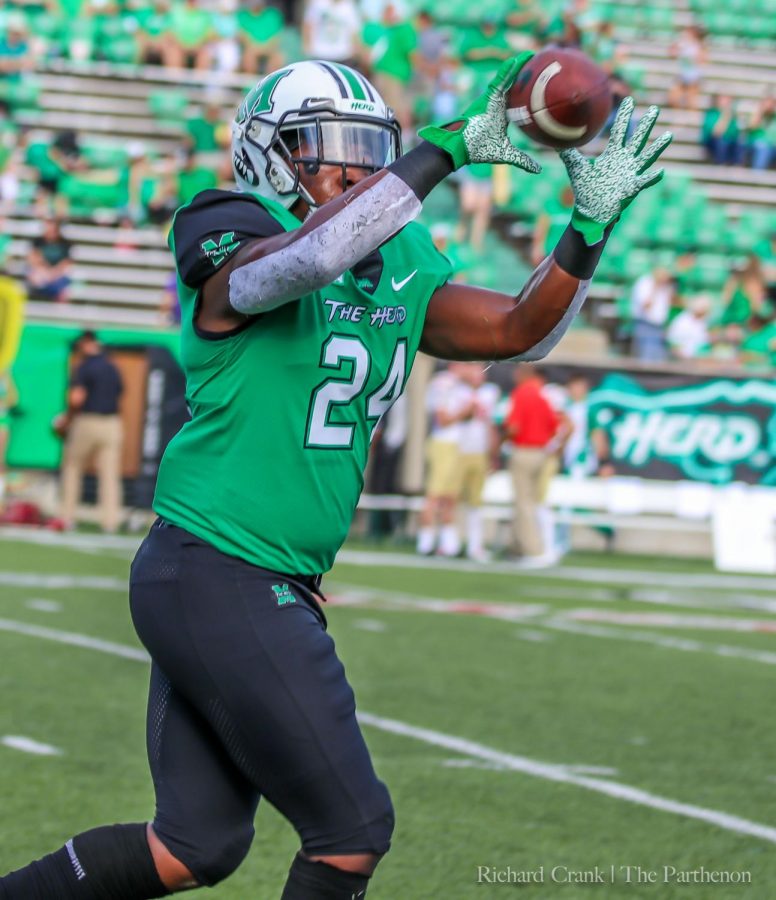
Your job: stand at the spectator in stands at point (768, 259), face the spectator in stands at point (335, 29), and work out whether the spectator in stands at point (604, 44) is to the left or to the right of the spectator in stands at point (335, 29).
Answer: right

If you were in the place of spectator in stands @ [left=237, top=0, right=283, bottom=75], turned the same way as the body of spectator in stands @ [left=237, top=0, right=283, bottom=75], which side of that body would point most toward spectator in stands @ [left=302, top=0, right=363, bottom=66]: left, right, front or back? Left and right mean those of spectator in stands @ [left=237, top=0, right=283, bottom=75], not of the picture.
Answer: left

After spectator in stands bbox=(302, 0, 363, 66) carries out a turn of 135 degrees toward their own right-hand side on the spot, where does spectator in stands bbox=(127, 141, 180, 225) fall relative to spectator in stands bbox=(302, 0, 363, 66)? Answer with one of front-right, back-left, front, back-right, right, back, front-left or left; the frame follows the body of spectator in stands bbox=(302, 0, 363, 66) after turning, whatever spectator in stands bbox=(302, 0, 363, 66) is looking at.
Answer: left

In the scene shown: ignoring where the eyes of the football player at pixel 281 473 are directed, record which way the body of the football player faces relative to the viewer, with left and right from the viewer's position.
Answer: facing the viewer and to the right of the viewer

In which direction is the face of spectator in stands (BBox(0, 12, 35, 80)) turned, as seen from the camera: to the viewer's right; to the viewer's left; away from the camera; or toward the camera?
toward the camera

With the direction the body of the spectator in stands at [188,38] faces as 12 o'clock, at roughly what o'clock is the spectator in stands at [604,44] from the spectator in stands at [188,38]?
the spectator in stands at [604,44] is roughly at 9 o'clock from the spectator in stands at [188,38].

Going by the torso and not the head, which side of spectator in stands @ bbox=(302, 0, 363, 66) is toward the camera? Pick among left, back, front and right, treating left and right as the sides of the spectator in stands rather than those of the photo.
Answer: front

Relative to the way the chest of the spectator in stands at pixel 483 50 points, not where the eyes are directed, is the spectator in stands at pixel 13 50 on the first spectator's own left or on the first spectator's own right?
on the first spectator's own right

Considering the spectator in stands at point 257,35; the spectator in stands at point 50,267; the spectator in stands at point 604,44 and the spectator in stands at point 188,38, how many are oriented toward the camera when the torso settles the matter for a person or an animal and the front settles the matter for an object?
4

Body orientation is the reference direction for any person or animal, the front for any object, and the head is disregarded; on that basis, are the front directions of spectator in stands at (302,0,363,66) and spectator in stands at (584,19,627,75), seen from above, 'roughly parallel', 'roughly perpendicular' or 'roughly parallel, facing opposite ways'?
roughly parallel

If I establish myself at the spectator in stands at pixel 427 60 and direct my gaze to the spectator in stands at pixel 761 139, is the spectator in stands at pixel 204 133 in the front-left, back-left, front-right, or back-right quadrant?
back-right

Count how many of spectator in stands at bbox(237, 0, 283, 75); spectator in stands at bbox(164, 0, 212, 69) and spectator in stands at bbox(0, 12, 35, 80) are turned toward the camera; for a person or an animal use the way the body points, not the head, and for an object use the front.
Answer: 3

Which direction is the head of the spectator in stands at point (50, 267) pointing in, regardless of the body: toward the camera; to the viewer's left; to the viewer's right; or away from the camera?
toward the camera

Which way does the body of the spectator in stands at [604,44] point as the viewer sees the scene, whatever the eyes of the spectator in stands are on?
toward the camera
